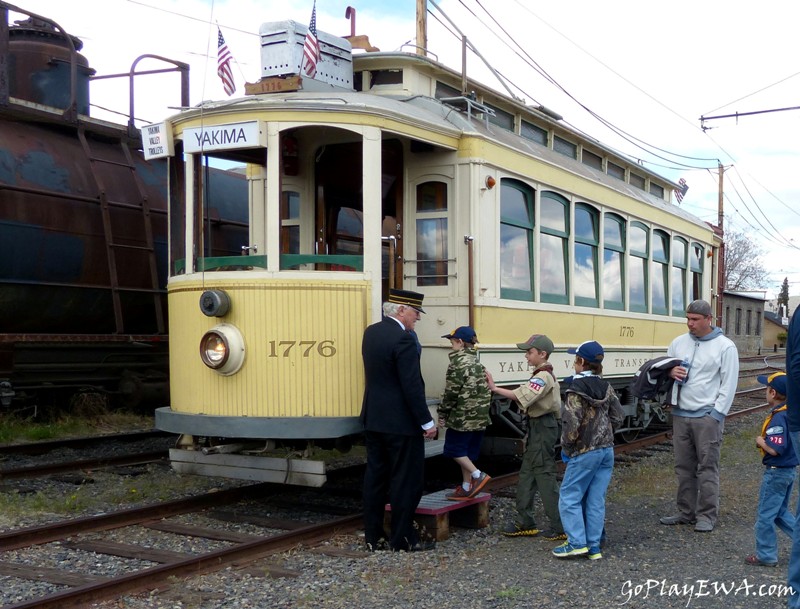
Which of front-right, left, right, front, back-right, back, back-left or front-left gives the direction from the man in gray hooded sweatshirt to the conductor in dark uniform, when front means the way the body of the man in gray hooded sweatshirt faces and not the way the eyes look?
front

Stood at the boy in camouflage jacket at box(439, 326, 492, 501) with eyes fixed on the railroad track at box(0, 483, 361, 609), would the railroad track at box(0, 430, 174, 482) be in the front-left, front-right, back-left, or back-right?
front-right

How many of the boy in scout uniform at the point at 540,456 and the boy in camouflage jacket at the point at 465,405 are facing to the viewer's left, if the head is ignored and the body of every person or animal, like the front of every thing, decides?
2

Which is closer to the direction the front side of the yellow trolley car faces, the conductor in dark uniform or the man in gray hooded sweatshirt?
the conductor in dark uniform

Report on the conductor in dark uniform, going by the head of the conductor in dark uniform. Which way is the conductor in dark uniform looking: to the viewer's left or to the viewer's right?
to the viewer's right

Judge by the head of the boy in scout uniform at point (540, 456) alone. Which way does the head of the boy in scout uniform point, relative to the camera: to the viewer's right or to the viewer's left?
to the viewer's left

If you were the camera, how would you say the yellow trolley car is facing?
facing the viewer and to the left of the viewer

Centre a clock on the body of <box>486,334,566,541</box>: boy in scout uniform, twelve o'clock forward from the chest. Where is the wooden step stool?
The wooden step stool is roughly at 12 o'clock from the boy in scout uniform.

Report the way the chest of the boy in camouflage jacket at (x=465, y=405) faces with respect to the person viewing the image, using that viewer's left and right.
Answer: facing to the left of the viewer

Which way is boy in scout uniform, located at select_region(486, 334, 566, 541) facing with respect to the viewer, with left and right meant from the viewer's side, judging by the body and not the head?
facing to the left of the viewer

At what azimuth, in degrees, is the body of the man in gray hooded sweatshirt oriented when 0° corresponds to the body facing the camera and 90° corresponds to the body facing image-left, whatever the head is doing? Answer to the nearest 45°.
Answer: approximately 45°
